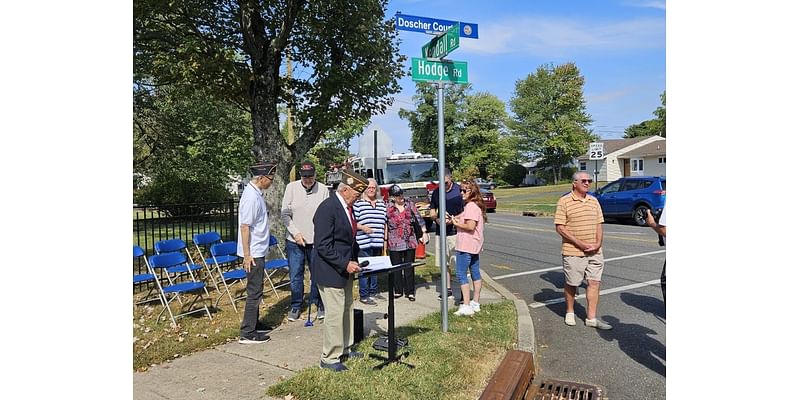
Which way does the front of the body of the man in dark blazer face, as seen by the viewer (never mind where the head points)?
to the viewer's right

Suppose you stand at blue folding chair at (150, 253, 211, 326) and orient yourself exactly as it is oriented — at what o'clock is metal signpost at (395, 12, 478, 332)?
The metal signpost is roughly at 12 o'clock from the blue folding chair.

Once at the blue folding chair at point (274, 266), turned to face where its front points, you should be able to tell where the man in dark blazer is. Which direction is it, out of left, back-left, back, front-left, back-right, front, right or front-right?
front-right

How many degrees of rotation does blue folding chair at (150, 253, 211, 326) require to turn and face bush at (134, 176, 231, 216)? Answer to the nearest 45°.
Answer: approximately 135° to its left

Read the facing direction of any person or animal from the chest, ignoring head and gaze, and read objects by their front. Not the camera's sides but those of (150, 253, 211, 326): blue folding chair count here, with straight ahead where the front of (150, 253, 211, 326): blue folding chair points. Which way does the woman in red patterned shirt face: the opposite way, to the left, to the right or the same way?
to the right

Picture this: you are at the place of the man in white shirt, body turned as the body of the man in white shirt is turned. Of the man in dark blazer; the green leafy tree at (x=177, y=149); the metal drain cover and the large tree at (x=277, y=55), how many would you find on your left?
2

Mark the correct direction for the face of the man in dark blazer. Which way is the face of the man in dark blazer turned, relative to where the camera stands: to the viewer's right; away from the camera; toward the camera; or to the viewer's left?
to the viewer's right

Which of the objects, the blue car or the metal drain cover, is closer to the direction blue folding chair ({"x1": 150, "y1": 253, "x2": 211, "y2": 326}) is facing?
the metal drain cover

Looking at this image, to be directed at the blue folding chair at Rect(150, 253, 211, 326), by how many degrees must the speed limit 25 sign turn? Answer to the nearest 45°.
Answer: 0° — it already faces it

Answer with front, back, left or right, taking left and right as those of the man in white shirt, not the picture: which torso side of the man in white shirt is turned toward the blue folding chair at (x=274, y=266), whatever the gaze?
left

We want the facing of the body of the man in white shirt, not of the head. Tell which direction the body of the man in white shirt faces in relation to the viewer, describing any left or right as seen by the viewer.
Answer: facing to the right of the viewer

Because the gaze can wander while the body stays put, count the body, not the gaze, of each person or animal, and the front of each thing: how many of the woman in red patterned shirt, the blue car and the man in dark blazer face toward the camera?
1

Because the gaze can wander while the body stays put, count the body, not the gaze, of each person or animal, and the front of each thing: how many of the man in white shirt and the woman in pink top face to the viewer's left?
1

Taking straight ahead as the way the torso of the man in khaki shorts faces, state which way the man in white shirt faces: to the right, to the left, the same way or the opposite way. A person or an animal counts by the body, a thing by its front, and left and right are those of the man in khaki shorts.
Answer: to the left

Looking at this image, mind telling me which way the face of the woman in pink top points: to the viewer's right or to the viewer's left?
to the viewer's left
